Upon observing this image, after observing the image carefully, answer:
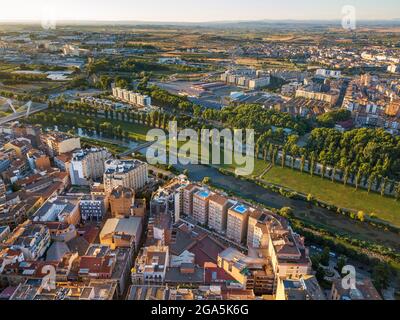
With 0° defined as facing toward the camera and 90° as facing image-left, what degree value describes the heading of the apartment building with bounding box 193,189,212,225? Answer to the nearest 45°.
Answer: approximately 45°

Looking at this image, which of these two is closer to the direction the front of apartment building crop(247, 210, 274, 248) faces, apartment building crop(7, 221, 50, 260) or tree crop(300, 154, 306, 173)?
the apartment building

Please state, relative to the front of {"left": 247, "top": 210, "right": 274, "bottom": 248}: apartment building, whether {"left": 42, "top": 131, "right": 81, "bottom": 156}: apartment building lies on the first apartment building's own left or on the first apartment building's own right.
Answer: on the first apartment building's own right

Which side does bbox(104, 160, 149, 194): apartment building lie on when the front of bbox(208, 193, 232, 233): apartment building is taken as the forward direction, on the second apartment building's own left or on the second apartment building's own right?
on the second apartment building's own right
